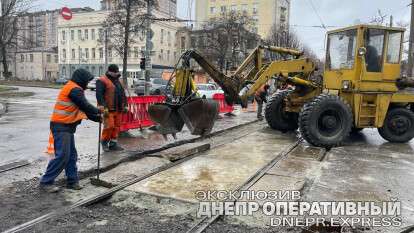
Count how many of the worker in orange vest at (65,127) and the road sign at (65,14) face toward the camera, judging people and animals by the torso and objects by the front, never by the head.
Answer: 1

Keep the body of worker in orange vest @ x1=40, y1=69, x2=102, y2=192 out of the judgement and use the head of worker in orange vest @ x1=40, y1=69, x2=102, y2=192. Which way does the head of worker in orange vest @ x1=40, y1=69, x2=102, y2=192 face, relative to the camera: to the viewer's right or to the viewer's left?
to the viewer's right

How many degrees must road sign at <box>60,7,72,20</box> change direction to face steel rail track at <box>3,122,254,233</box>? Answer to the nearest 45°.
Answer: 0° — it already faces it

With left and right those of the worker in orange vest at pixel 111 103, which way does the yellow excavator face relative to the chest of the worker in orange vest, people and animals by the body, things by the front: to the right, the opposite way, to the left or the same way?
to the right

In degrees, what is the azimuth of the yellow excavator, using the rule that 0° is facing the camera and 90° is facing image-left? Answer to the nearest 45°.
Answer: approximately 45°

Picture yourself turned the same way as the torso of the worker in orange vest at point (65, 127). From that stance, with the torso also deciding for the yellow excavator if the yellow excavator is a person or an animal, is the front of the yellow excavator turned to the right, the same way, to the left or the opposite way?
the opposite way

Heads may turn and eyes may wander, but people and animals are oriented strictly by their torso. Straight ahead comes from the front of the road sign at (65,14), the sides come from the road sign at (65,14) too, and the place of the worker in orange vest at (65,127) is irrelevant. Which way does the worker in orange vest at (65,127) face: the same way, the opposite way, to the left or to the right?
to the left

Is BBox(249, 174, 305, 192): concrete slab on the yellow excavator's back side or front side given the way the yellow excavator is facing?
on the front side

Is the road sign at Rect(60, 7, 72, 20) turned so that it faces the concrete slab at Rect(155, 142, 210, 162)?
yes

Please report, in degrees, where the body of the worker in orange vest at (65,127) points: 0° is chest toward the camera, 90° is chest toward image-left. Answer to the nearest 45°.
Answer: approximately 270°

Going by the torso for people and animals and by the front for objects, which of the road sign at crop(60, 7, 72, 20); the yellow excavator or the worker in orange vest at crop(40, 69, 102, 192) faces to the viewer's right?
the worker in orange vest
